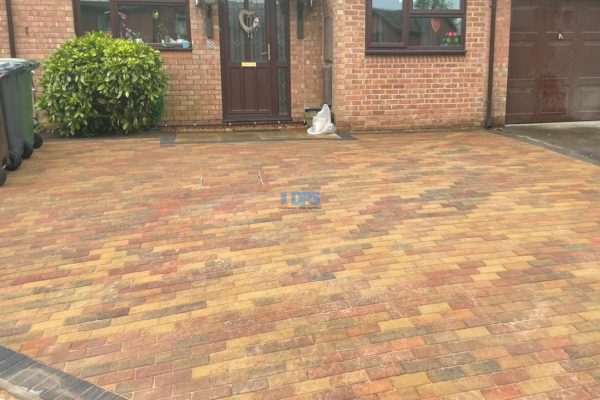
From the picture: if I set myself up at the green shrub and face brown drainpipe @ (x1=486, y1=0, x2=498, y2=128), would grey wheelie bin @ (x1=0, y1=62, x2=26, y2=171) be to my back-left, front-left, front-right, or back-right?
back-right

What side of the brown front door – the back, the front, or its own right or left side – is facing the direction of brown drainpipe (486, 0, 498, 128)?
left

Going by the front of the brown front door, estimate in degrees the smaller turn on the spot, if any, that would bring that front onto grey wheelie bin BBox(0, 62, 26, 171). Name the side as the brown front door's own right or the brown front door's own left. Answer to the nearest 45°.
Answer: approximately 45° to the brown front door's own right

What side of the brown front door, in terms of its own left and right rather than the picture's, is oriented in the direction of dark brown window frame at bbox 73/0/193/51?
right

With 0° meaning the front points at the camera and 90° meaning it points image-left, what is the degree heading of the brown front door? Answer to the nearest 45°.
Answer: approximately 0°

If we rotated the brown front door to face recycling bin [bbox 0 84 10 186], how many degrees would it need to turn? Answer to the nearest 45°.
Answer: approximately 45° to its right

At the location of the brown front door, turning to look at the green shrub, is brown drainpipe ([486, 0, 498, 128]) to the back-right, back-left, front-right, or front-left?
back-left

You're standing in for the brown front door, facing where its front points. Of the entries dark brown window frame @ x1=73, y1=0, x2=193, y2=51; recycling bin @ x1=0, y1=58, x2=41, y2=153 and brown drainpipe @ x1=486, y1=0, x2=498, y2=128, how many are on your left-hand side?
1

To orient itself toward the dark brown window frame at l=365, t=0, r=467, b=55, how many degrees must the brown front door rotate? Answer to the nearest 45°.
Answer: approximately 90° to its left

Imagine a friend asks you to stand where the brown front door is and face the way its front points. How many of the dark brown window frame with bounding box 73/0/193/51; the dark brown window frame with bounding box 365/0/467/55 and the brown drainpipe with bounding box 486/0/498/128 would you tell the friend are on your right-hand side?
1

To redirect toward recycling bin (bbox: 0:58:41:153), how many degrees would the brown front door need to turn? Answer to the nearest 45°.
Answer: approximately 45° to its right

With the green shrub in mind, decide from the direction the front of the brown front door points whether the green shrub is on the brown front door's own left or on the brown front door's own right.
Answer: on the brown front door's own right
